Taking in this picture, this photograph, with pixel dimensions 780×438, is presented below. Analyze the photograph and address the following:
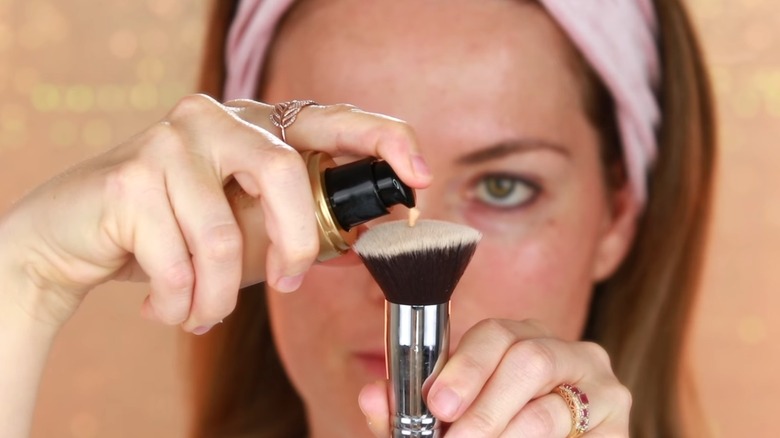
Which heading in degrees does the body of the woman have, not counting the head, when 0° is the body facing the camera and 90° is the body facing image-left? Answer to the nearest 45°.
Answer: approximately 0°
